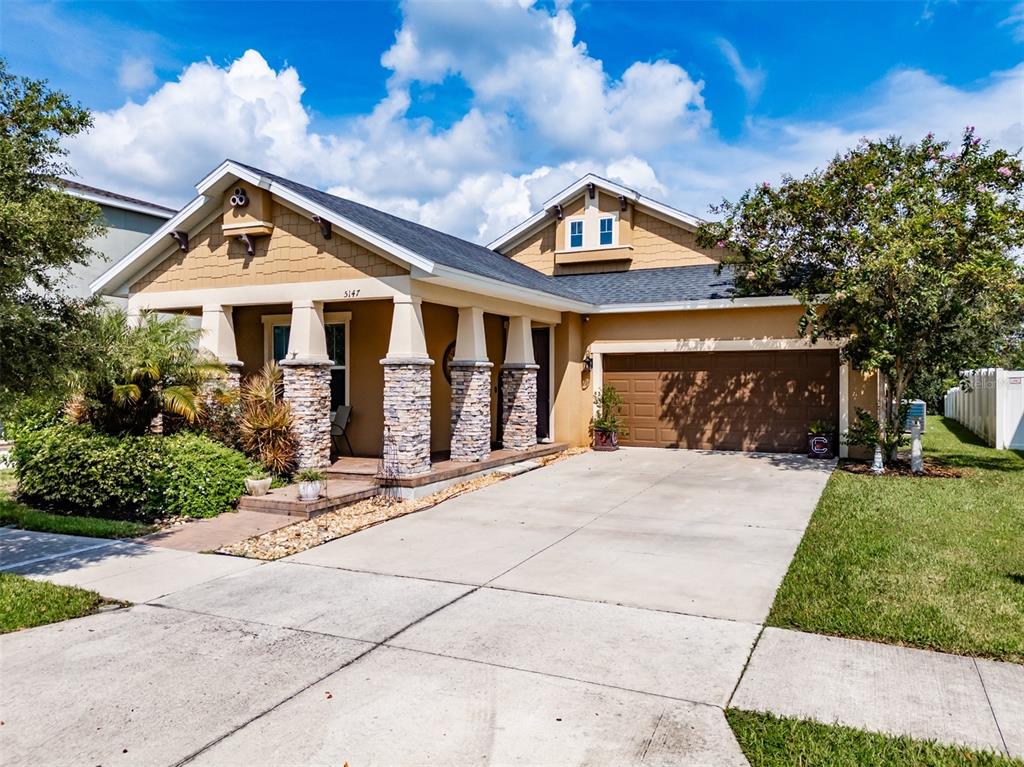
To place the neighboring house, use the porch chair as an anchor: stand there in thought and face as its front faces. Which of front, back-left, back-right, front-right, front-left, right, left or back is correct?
right

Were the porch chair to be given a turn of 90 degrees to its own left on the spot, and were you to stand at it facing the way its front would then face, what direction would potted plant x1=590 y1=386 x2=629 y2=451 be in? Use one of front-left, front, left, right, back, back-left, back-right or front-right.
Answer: front-left

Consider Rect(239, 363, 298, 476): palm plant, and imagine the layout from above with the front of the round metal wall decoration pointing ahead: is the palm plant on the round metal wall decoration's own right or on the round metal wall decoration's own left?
on the round metal wall decoration's own right

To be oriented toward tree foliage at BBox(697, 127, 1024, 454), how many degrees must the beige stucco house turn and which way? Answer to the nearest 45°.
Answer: approximately 135° to its left

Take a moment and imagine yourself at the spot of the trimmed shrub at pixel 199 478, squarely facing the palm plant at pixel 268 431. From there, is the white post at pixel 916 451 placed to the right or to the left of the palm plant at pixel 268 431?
right

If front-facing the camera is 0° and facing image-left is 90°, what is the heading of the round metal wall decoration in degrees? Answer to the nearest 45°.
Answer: approximately 315°

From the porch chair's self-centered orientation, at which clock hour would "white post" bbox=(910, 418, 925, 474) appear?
The white post is roughly at 8 o'clock from the porch chair.

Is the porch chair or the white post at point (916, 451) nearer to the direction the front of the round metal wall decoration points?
the white post

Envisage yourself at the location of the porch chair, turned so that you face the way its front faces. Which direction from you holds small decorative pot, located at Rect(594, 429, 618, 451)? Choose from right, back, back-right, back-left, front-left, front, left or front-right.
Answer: back-left

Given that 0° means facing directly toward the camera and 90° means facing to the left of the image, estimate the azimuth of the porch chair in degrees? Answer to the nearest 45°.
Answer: approximately 45°
